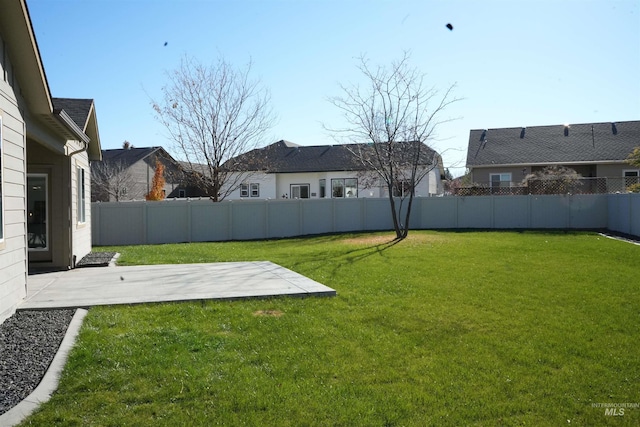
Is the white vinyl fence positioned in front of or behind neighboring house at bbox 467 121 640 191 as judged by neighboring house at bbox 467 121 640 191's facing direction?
behind

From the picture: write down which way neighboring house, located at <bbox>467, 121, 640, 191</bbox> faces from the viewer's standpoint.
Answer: facing away from the viewer

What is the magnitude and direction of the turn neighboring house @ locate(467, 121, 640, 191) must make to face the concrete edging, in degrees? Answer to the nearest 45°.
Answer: approximately 180°

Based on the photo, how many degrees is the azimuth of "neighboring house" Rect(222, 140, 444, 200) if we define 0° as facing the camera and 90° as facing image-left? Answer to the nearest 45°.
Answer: approximately 180°

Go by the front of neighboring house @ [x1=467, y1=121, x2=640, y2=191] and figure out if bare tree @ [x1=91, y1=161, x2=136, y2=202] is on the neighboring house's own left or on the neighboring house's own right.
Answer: on the neighboring house's own left

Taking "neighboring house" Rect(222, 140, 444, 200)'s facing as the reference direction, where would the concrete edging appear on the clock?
The concrete edging is roughly at 6 o'clock from the neighboring house.

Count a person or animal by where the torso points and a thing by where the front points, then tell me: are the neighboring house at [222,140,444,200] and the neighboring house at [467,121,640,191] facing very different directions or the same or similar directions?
same or similar directions

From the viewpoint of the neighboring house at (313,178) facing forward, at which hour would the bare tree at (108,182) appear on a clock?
The bare tree is roughly at 9 o'clock from the neighboring house.

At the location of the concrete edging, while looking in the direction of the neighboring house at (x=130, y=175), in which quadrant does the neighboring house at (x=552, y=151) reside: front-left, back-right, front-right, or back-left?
front-right

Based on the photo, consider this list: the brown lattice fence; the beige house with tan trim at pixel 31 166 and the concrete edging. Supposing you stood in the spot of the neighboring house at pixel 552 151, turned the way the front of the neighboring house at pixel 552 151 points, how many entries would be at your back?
3

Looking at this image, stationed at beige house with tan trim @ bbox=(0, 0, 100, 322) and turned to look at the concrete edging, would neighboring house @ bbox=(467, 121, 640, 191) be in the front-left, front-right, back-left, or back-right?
back-left

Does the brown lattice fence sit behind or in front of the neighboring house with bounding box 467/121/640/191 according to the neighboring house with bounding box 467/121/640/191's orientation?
behind

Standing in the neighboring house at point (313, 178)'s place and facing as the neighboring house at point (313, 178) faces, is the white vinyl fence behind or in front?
behind
